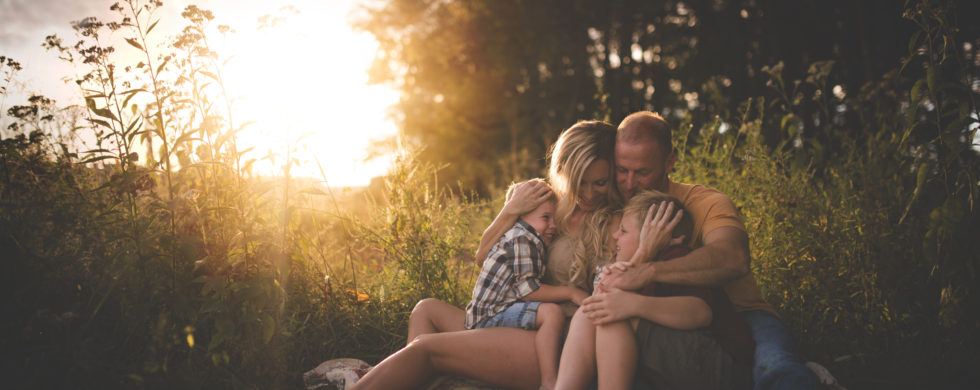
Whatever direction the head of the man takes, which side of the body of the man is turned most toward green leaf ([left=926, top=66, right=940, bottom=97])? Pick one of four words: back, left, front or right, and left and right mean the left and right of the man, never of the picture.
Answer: back

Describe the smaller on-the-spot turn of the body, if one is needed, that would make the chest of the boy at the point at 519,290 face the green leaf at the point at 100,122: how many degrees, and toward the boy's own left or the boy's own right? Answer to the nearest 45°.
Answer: approximately 180°

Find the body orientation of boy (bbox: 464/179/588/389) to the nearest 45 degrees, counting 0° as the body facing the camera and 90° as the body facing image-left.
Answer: approximately 270°

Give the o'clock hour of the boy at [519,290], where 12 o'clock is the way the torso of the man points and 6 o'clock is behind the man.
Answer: The boy is roughly at 1 o'clock from the man.

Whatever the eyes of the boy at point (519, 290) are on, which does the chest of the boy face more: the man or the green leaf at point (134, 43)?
the man

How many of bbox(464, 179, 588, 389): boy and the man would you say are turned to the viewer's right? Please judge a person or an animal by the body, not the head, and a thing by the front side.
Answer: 1

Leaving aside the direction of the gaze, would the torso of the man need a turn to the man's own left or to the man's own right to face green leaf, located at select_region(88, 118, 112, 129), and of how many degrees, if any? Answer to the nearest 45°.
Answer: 0° — they already face it

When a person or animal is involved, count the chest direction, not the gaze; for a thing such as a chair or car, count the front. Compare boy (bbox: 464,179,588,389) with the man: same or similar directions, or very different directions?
very different directions

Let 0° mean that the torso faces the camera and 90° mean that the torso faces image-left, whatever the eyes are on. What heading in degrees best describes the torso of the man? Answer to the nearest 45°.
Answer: approximately 45°

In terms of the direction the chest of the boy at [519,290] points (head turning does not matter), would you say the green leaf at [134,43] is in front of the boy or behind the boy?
behind
